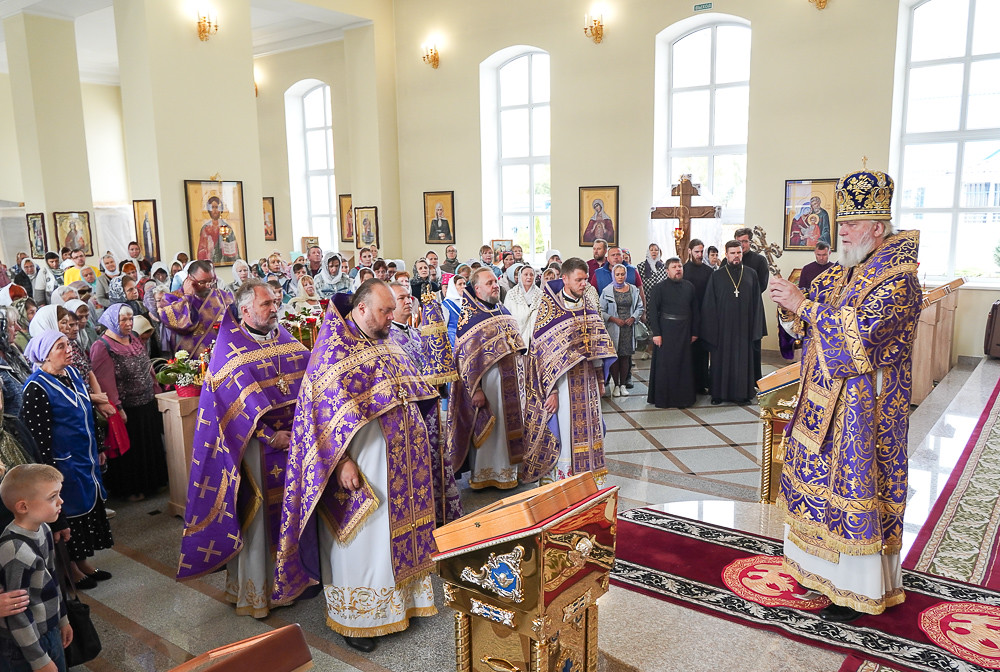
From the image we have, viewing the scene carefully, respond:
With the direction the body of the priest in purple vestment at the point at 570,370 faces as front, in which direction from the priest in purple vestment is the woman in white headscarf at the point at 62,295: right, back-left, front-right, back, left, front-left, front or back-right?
back-right

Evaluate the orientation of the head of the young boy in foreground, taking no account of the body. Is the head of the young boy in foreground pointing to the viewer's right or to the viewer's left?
to the viewer's right

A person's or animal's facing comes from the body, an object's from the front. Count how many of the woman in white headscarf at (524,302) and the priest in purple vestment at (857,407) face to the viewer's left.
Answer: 1

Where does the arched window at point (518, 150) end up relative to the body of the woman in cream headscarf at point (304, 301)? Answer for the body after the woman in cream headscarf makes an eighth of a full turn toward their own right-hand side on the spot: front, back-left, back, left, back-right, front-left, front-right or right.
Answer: back-left

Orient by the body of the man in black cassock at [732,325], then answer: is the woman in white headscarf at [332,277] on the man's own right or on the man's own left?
on the man's own right

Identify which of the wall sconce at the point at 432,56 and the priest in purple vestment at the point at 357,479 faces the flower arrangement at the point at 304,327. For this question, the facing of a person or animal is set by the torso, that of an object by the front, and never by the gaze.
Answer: the wall sconce

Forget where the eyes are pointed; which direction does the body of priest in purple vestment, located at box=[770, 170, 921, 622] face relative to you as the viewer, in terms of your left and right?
facing to the left of the viewer

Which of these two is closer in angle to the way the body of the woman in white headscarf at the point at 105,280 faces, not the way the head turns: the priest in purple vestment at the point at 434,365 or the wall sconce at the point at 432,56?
the priest in purple vestment
